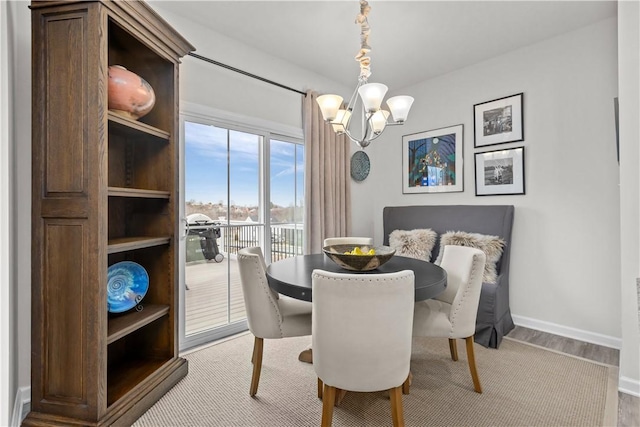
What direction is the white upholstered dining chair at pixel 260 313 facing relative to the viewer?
to the viewer's right

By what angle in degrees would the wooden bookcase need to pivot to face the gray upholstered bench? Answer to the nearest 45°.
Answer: approximately 45° to its left

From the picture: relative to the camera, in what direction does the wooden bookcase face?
facing the viewer and to the right of the viewer

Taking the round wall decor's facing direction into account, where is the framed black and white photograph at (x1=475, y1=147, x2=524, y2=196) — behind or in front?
in front

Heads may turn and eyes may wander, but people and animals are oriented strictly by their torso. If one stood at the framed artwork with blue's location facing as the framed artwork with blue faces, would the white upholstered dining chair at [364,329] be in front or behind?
in front

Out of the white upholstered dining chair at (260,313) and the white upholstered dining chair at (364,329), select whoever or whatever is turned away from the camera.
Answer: the white upholstered dining chair at (364,329)

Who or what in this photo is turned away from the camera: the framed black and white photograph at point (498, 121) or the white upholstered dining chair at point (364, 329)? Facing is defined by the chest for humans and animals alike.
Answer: the white upholstered dining chair

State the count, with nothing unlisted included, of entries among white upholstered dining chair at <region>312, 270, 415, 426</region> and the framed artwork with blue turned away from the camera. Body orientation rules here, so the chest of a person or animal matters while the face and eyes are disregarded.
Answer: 1

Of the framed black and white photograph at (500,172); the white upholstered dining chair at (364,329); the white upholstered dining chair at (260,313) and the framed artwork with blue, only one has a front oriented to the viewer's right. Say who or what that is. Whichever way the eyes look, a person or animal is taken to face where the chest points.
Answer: the white upholstered dining chair at (260,313)

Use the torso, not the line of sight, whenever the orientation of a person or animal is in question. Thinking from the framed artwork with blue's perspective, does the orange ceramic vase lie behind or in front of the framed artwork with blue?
in front

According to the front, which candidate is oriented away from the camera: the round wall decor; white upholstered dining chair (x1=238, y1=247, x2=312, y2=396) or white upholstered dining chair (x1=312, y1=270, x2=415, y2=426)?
white upholstered dining chair (x1=312, y1=270, x2=415, y2=426)

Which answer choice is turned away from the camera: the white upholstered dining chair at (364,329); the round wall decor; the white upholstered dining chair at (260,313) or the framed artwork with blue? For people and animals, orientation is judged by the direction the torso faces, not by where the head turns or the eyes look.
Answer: the white upholstered dining chair at (364,329)

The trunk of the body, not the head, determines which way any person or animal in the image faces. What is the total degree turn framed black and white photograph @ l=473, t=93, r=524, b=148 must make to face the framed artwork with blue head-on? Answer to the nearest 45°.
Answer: approximately 45° to its right

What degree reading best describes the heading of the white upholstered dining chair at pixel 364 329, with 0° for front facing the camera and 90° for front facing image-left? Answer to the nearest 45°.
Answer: approximately 180°
